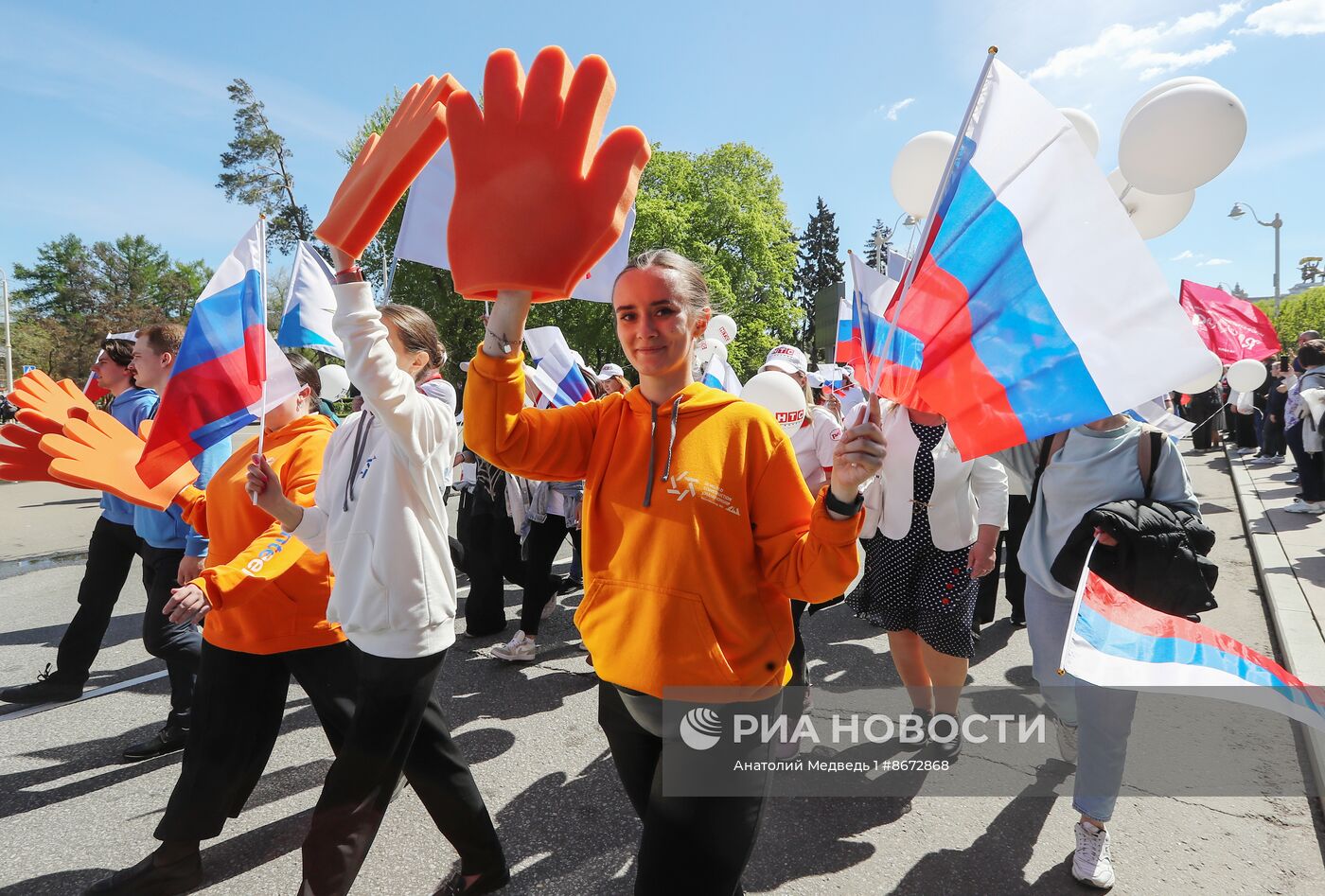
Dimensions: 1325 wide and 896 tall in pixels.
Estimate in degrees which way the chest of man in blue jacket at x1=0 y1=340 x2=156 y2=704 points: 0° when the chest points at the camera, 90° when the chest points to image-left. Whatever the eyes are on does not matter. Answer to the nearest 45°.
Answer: approximately 90°

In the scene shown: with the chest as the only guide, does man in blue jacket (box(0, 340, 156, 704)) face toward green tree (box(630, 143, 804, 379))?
no

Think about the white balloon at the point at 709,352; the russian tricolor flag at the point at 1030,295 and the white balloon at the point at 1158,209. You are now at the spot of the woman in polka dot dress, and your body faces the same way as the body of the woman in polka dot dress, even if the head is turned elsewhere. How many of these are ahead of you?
1

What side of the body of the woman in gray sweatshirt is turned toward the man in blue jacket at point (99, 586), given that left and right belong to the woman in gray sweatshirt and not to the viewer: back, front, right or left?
right

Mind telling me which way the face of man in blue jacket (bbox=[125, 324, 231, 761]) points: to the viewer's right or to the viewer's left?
to the viewer's left

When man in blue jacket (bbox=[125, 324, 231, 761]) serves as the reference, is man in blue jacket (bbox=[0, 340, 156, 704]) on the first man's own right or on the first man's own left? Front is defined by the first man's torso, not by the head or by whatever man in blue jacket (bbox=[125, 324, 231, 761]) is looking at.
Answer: on the first man's own right

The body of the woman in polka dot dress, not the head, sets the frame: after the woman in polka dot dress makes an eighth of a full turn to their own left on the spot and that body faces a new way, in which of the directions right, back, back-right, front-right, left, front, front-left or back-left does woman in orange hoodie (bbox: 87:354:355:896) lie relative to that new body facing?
right

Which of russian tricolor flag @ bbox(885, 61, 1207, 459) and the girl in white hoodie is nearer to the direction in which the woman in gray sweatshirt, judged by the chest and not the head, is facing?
the russian tricolor flag

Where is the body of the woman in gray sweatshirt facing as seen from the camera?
toward the camera

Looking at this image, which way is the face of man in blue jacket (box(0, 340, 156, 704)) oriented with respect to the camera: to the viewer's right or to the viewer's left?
to the viewer's left

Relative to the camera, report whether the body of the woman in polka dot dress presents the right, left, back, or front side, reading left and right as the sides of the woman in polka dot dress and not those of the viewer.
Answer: front

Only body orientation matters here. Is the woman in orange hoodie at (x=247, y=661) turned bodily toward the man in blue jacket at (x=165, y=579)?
no

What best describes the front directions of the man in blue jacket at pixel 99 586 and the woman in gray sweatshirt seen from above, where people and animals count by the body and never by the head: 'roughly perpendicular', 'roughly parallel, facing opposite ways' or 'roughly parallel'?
roughly parallel
